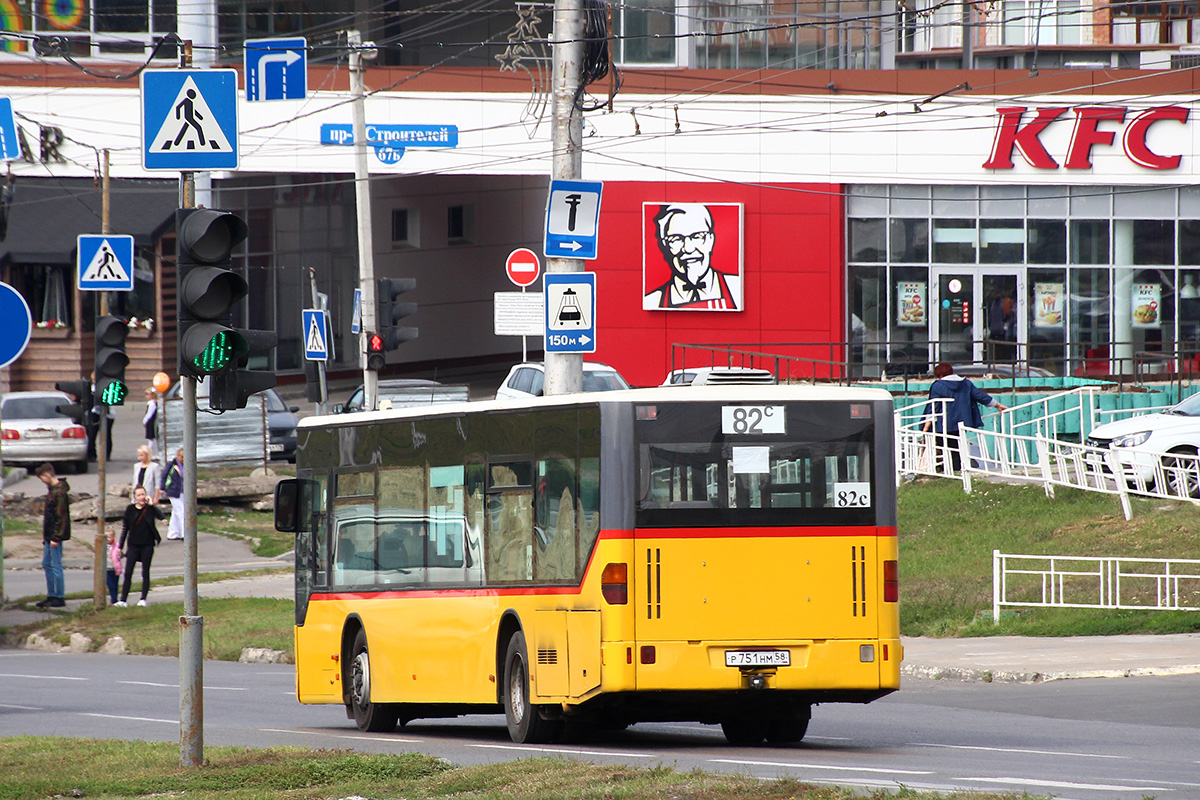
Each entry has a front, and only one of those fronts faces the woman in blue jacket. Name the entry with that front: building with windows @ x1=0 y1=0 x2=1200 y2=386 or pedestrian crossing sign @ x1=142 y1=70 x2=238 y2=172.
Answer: the building with windows

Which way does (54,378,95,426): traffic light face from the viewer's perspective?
to the viewer's left

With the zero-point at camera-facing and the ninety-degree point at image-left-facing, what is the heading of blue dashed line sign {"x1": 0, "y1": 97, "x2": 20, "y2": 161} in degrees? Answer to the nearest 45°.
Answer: approximately 0°

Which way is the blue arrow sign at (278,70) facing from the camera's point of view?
toward the camera

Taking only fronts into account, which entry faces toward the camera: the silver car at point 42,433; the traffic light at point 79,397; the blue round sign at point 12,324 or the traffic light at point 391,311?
the blue round sign

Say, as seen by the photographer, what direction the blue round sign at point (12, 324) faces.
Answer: facing the viewer

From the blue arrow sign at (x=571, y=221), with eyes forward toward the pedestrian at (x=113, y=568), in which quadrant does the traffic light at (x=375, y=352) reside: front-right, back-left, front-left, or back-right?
front-right

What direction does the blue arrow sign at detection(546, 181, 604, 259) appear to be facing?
toward the camera

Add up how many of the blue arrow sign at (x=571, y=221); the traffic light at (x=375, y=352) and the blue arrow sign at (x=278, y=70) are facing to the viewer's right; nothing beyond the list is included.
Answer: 0
